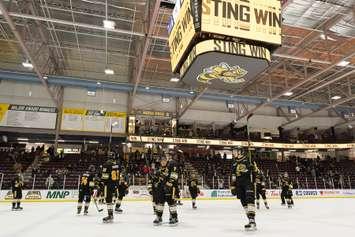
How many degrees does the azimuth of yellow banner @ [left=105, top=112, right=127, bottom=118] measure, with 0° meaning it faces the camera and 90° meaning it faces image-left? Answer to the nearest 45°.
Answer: approximately 0°

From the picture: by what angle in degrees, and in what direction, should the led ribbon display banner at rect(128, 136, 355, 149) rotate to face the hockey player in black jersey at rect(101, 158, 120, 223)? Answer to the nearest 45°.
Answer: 0° — it already faces them

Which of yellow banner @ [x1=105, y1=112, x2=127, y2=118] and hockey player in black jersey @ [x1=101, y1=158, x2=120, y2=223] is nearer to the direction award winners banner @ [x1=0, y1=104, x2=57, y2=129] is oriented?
the hockey player in black jersey

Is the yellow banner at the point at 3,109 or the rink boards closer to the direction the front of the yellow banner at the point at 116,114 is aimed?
the rink boards

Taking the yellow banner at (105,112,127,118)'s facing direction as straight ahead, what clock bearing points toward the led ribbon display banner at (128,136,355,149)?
The led ribbon display banner is roughly at 9 o'clock from the yellow banner.
